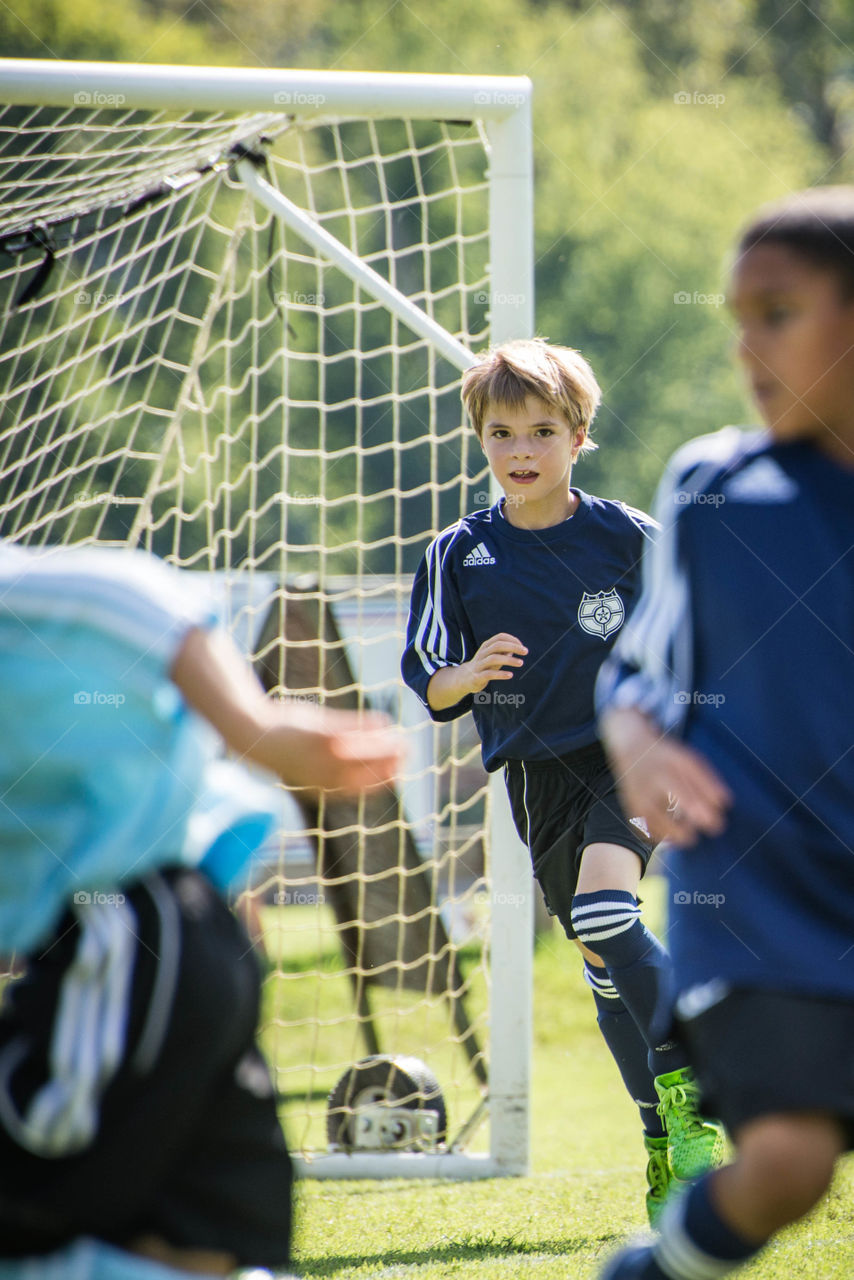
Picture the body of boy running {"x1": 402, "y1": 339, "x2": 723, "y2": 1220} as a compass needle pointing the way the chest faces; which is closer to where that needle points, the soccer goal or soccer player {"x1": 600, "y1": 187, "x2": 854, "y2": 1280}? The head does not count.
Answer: the soccer player

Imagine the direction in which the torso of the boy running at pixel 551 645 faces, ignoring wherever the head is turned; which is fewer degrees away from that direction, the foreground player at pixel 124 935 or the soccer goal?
the foreground player

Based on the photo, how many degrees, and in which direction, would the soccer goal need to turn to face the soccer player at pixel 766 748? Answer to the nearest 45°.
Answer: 0° — it already faces them

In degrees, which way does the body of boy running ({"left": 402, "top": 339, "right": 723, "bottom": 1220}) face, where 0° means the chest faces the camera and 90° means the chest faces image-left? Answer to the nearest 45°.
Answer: approximately 0°

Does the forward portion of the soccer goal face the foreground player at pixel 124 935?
yes

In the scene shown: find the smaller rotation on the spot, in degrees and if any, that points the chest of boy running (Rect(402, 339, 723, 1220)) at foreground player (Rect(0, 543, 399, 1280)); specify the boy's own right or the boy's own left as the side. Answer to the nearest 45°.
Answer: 0° — they already face them

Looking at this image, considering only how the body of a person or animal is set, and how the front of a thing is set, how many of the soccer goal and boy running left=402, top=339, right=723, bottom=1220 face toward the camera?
2
